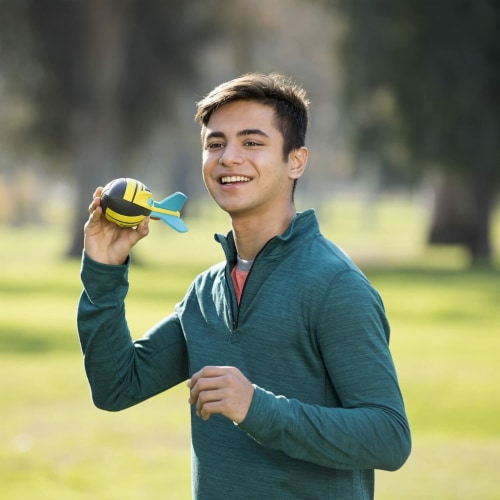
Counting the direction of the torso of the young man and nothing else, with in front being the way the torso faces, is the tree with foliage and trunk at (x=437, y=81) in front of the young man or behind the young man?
behind

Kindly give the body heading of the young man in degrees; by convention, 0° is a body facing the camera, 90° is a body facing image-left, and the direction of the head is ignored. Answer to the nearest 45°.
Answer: approximately 45°

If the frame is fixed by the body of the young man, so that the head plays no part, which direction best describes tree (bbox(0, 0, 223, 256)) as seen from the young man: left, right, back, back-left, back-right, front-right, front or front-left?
back-right
